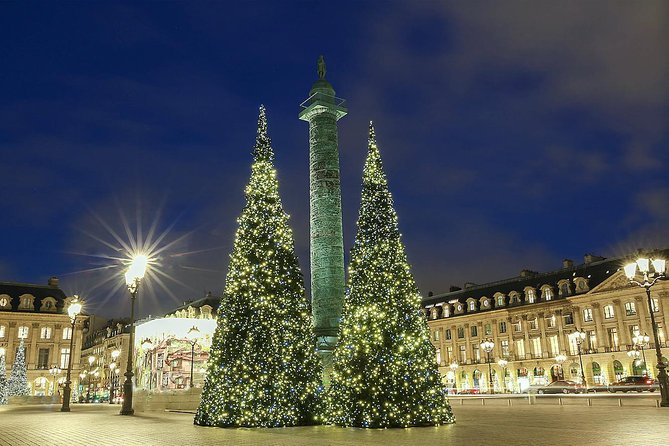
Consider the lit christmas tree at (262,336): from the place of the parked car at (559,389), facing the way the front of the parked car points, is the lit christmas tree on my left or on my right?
on my left

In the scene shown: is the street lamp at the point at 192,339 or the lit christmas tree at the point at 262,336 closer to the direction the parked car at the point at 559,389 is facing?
the street lamp

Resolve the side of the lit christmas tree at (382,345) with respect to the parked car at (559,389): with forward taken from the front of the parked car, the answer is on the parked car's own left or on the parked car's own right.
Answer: on the parked car's own left

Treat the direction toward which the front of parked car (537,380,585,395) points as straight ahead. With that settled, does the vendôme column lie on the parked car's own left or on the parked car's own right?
on the parked car's own left

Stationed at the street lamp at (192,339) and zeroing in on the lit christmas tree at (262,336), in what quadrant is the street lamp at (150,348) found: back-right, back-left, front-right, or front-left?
back-right

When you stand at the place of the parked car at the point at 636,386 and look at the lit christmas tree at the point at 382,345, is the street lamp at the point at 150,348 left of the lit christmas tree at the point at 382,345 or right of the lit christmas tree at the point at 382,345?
right

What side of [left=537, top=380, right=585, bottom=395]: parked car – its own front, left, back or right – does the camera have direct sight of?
left
